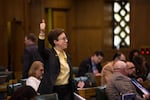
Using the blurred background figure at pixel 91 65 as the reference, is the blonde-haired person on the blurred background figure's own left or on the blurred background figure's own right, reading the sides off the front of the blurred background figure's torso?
on the blurred background figure's own right

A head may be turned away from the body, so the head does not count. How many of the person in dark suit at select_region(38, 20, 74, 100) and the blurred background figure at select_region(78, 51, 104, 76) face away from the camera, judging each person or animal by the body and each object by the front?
0

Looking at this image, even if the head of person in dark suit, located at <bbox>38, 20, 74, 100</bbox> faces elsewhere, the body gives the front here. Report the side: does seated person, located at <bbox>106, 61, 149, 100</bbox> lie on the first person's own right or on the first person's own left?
on the first person's own left

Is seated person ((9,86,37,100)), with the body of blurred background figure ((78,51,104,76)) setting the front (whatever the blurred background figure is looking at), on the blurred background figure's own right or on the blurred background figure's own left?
on the blurred background figure's own right

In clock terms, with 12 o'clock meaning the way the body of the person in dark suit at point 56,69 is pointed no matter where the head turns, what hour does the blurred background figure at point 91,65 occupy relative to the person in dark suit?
The blurred background figure is roughly at 8 o'clock from the person in dark suit.

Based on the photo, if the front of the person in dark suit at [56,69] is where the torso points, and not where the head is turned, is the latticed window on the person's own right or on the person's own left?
on the person's own left

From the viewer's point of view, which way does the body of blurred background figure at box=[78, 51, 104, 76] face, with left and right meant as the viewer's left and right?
facing the viewer and to the right of the viewer

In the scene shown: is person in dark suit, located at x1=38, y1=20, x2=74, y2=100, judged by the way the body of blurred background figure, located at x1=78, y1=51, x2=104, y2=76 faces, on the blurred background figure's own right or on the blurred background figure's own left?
on the blurred background figure's own right
